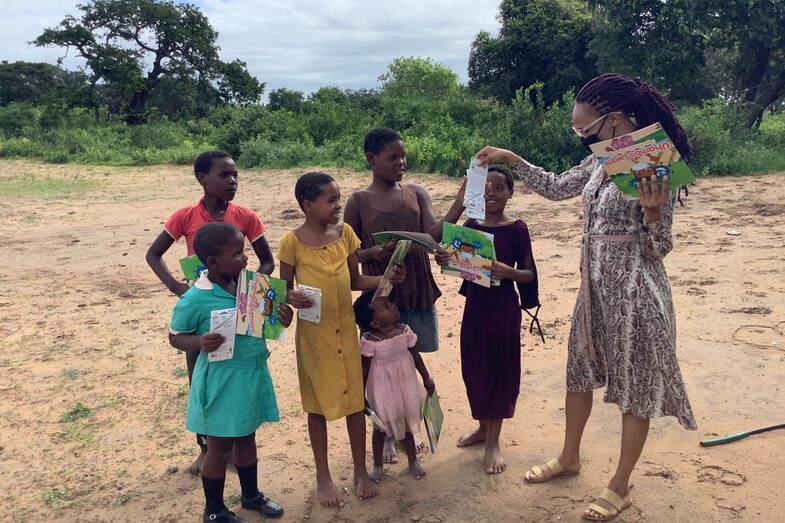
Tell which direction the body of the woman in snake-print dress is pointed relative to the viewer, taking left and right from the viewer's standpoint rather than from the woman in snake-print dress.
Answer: facing the viewer and to the left of the viewer

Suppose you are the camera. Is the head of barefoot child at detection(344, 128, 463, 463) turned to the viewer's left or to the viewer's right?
to the viewer's right

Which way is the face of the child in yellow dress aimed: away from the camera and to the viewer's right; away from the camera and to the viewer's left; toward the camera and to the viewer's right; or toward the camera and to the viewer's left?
toward the camera and to the viewer's right

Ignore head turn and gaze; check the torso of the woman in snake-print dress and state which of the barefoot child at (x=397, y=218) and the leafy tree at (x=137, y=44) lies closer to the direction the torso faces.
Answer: the barefoot child

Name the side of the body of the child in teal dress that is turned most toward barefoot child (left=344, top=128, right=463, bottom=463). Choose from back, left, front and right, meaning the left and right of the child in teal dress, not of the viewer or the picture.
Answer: left

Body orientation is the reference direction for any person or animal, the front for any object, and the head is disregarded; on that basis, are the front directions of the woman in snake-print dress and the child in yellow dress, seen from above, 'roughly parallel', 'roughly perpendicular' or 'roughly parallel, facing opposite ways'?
roughly perpendicular

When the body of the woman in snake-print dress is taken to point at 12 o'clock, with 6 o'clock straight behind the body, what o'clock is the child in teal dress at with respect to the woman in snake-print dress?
The child in teal dress is roughly at 1 o'clock from the woman in snake-print dress.

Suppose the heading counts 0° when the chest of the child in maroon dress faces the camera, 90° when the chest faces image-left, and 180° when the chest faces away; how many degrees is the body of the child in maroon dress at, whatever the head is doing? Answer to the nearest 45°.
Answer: approximately 0°

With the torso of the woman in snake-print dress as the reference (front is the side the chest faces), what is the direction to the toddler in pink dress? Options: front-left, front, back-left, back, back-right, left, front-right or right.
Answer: front-right

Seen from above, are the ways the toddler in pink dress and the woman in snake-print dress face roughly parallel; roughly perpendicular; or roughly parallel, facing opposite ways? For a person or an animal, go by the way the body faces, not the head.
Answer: roughly perpendicular

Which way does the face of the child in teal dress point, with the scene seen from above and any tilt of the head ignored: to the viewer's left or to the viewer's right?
to the viewer's right

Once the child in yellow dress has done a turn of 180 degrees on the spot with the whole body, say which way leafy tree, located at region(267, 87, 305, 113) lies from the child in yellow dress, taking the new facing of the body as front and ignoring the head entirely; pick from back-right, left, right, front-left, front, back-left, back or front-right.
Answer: front-right

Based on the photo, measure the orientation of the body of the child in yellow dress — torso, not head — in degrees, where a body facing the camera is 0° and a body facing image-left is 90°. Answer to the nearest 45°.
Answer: approximately 315°
